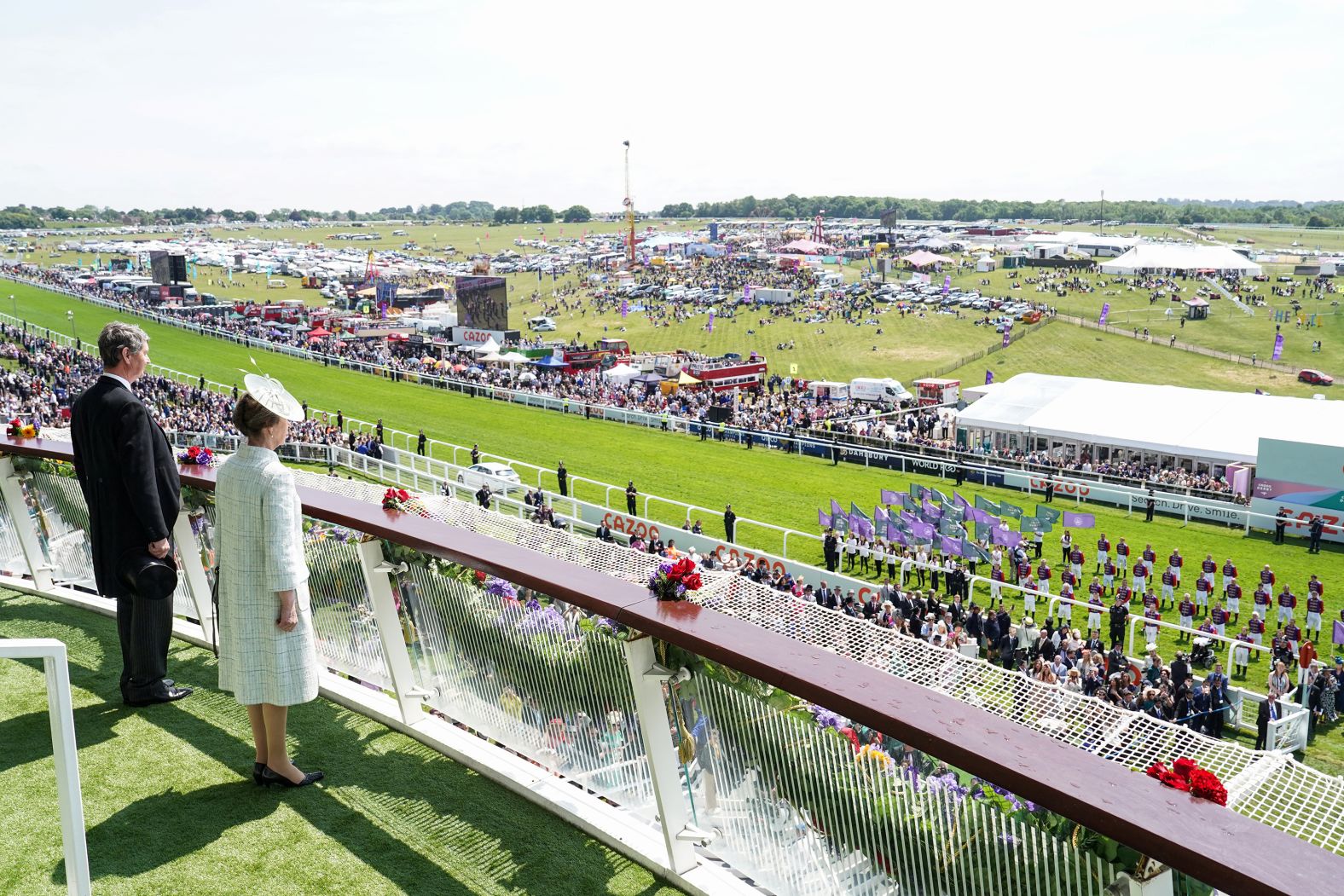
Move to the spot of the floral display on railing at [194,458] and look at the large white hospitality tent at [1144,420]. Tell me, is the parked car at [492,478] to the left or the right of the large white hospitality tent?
left

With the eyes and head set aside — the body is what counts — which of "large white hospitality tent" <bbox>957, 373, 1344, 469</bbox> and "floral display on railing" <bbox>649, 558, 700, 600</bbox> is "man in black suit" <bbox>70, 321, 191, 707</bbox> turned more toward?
the large white hospitality tent

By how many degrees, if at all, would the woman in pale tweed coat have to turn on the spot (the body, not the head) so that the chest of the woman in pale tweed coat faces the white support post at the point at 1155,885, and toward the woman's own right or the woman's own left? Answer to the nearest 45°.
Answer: approximately 90° to the woman's own right

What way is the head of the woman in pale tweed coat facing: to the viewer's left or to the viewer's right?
to the viewer's right

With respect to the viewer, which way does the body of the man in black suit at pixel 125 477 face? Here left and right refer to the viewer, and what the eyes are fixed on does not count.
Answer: facing away from the viewer and to the right of the viewer

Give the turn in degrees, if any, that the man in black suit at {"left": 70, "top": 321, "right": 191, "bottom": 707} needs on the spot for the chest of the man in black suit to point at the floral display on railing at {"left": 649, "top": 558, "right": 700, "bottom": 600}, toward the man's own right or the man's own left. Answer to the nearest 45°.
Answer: approximately 90° to the man's own right

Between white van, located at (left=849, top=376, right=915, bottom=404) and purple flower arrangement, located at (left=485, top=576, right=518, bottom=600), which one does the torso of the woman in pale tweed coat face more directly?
the white van

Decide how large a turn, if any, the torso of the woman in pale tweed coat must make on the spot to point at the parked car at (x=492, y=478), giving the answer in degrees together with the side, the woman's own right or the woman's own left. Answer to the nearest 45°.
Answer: approximately 45° to the woman's own left

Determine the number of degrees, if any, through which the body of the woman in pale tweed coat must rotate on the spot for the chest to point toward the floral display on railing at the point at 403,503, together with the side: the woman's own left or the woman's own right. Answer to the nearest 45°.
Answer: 0° — they already face it

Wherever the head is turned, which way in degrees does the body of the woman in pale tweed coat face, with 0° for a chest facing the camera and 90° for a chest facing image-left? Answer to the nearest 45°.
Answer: approximately 225°

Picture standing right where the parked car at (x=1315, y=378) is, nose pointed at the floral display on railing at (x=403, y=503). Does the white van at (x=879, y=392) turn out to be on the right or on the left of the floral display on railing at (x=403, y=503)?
right

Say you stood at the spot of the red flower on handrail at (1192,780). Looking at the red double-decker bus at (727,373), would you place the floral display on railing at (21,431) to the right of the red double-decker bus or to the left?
left

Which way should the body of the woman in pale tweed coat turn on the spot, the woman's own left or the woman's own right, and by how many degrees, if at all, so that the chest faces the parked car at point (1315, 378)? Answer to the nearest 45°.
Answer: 0° — they already face it
